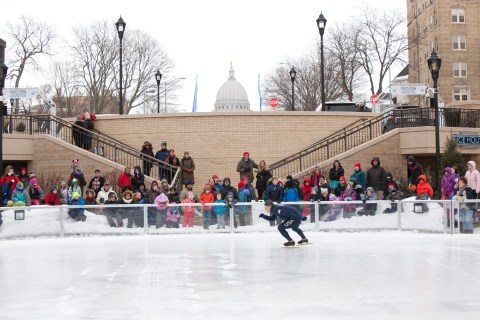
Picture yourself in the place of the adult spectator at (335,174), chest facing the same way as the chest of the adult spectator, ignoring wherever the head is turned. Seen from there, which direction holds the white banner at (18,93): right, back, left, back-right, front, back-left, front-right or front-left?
front-right

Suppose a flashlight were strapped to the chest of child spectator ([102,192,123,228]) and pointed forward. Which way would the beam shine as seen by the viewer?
toward the camera

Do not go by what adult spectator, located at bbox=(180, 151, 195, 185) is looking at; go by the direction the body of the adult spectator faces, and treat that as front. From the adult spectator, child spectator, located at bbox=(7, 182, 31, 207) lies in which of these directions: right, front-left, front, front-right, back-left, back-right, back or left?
front-right

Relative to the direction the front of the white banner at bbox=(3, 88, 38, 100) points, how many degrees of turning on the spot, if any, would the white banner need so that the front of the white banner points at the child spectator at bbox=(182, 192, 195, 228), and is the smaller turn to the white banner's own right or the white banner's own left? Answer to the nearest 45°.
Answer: approximately 45° to the white banner's own left

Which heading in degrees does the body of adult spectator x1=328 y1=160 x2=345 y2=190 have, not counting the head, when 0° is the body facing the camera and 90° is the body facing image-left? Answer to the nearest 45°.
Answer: approximately 45°

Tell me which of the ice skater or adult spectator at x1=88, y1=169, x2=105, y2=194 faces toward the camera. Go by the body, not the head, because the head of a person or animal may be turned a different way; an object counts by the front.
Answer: the adult spectator

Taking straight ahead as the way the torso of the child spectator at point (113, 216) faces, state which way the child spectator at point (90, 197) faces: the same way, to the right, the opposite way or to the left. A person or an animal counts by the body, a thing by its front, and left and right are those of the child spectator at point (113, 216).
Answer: the same way

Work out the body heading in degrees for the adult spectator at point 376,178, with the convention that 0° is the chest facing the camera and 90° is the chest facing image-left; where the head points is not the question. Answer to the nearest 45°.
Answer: approximately 0°

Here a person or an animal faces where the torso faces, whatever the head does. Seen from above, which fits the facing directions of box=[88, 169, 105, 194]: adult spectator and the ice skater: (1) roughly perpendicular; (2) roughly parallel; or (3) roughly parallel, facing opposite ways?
roughly perpendicular

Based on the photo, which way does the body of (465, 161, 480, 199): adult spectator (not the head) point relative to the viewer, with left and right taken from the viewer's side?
facing the viewer and to the left of the viewer

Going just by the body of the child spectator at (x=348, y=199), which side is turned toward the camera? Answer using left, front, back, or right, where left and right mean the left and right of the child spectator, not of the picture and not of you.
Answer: front

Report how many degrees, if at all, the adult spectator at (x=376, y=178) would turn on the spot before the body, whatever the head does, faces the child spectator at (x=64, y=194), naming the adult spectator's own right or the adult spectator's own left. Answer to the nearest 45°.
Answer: approximately 90° to the adult spectator's own right

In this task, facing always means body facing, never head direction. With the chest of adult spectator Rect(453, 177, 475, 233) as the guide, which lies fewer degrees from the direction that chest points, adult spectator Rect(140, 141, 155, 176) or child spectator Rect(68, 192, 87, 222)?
the child spectator

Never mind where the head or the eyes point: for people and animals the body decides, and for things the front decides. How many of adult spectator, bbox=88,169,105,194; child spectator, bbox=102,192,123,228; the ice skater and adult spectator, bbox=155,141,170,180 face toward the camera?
3

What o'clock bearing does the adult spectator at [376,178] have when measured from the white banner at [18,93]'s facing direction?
The adult spectator is roughly at 10 o'clock from the white banner.

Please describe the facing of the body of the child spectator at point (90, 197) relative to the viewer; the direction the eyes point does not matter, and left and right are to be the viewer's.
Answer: facing the viewer

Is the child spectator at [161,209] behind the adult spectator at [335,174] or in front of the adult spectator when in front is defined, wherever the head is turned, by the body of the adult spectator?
in front

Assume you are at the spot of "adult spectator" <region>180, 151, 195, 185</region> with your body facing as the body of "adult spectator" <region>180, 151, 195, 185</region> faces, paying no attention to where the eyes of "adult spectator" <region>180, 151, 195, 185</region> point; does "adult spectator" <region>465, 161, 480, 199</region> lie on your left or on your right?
on your left
